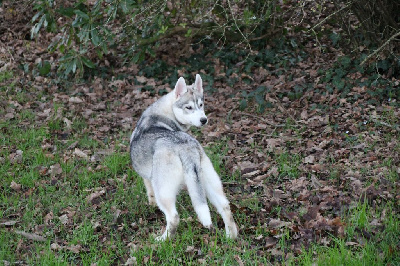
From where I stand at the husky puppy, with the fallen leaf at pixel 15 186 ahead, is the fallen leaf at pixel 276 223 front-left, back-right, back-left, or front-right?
back-right

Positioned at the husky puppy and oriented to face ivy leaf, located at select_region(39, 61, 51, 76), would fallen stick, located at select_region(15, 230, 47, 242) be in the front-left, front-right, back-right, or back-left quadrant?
front-left

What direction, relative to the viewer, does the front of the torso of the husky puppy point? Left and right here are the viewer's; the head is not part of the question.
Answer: facing away from the viewer and to the left of the viewer

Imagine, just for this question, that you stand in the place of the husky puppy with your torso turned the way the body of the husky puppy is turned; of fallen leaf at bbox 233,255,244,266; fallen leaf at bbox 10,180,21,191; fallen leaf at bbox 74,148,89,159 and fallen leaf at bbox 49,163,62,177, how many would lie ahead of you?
3

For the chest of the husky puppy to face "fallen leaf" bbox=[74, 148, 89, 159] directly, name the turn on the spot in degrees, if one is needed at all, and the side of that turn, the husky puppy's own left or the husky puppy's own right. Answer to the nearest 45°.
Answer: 0° — it already faces it

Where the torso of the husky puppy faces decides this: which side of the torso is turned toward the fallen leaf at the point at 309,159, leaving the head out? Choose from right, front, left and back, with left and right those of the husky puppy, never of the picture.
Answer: right

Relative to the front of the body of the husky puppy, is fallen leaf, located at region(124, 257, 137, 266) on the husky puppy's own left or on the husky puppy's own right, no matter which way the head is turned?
on the husky puppy's own left

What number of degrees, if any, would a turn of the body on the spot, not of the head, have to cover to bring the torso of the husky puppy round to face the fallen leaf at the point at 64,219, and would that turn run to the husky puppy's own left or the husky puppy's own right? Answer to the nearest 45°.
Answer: approximately 45° to the husky puppy's own left

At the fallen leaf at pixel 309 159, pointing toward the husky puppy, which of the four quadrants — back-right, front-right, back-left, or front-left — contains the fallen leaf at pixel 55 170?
front-right

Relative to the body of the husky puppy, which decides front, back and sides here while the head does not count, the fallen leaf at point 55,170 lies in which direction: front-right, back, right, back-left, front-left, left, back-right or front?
front

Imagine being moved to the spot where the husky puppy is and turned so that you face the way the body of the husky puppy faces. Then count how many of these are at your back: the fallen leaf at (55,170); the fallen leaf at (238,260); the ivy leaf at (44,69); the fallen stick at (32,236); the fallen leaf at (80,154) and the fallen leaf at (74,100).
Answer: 1

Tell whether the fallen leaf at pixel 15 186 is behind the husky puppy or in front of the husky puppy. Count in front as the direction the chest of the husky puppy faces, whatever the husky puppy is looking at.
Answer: in front

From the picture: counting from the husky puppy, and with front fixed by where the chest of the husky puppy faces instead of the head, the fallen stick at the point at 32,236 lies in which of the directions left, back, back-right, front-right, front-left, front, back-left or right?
front-left

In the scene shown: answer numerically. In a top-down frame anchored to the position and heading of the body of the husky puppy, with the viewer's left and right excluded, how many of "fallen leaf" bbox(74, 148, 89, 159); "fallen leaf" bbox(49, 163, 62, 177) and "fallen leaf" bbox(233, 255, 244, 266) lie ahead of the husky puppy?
2

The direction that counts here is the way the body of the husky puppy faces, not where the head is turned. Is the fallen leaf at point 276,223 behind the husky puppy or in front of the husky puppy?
behind

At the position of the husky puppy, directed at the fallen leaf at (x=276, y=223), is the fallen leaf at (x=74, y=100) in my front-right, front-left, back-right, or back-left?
back-left

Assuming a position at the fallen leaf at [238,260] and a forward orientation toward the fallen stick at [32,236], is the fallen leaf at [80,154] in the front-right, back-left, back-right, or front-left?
front-right

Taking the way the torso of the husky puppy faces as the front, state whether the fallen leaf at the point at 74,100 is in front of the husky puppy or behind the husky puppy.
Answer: in front
